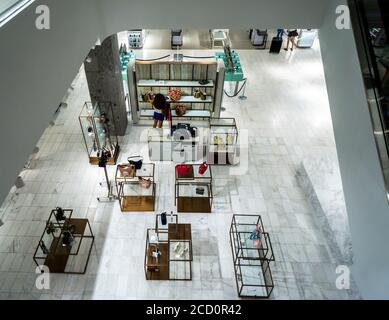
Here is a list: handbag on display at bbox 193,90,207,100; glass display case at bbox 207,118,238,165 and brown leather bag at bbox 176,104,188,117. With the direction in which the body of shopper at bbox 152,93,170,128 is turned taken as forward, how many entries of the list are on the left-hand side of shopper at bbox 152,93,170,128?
0

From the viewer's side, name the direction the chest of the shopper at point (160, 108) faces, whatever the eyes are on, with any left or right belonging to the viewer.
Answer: facing away from the viewer

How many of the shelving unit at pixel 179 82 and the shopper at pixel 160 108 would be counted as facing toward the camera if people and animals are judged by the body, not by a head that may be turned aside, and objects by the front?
1

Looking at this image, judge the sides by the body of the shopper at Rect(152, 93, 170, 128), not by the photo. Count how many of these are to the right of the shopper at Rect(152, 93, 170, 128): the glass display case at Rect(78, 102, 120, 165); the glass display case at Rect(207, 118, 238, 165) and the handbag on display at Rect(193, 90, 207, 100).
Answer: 2

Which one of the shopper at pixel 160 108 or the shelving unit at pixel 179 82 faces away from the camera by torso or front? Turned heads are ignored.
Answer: the shopper

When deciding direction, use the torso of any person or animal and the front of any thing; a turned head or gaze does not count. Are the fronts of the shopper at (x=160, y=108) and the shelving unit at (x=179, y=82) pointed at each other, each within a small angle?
no

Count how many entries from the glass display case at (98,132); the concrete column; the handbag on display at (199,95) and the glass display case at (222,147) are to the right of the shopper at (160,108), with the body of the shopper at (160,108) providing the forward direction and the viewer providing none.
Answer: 2

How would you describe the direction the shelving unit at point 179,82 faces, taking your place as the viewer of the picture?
facing the viewer

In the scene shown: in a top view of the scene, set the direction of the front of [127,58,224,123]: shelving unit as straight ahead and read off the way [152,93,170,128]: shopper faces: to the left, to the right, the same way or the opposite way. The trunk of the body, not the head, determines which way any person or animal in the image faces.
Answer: the opposite way
